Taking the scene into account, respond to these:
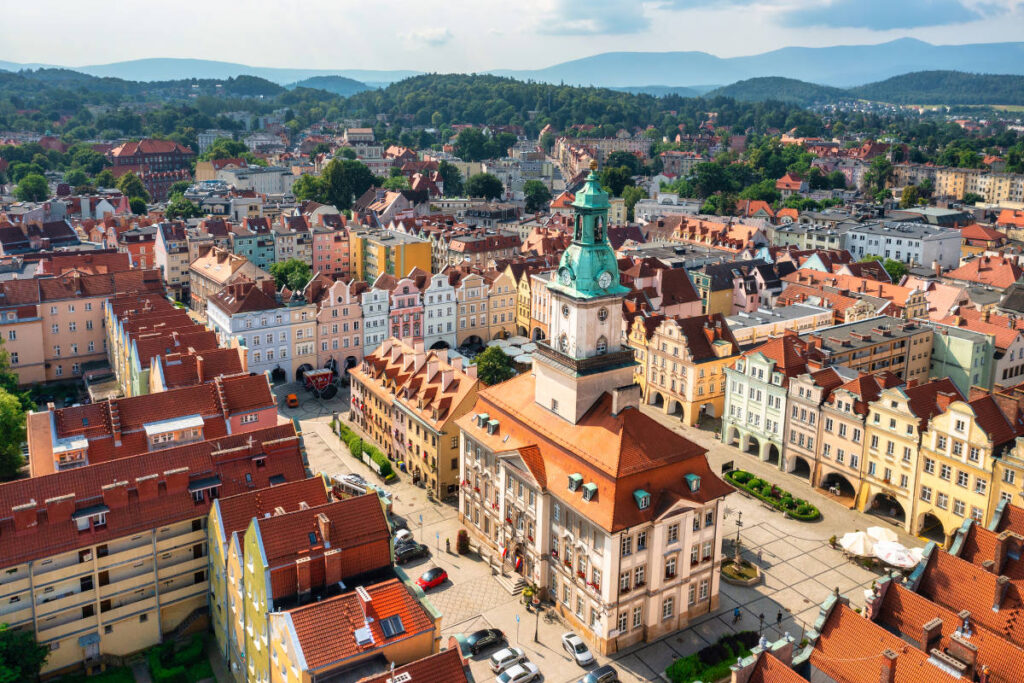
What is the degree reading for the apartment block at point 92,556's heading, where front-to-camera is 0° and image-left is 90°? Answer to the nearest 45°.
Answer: approximately 315°

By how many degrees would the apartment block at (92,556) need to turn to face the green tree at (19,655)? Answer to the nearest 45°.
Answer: approximately 90° to its right

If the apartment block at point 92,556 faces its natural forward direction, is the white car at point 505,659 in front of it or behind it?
in front

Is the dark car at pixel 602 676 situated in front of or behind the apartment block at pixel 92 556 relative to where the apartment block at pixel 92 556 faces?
in front
